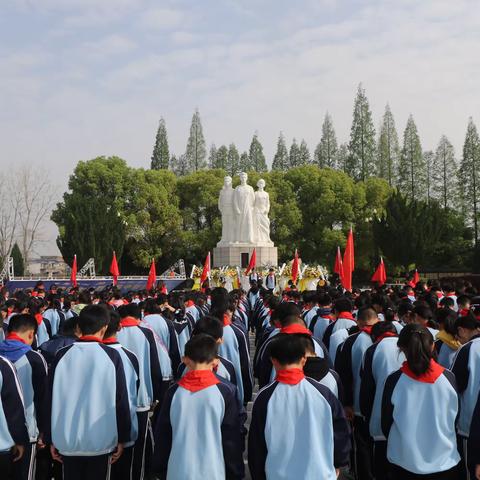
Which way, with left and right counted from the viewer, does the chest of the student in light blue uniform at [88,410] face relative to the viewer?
facing away from the viewer

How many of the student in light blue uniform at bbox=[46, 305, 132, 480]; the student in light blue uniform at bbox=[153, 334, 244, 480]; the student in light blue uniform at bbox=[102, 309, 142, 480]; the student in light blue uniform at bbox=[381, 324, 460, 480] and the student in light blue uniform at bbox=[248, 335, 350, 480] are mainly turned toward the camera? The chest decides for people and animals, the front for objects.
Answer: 0

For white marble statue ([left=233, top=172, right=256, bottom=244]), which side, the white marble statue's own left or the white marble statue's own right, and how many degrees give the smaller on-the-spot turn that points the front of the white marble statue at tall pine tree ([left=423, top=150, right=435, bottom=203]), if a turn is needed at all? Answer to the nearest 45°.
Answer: approximately 135° to the white marble statue's own left

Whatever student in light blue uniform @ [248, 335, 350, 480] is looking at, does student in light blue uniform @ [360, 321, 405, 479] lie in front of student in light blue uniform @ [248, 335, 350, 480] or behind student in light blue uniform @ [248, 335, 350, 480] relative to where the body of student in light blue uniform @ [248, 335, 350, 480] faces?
in front

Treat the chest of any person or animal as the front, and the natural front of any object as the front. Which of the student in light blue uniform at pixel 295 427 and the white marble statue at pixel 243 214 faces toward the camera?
the white marble statue

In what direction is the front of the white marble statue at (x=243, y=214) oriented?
toward the camera

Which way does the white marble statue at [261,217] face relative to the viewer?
toward the camera

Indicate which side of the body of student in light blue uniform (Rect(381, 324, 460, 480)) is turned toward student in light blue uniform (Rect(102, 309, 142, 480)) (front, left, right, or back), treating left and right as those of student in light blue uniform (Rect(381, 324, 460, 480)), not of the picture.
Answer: left

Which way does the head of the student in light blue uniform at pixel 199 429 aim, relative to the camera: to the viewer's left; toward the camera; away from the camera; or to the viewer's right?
away from the camera

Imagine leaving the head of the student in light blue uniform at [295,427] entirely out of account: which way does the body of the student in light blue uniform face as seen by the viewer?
away from the camera

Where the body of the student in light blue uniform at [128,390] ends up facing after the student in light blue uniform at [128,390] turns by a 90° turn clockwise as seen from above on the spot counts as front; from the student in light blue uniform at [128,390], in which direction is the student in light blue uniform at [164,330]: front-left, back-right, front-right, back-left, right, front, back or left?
left

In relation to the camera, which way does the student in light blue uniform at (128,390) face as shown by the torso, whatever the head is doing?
away from the camera

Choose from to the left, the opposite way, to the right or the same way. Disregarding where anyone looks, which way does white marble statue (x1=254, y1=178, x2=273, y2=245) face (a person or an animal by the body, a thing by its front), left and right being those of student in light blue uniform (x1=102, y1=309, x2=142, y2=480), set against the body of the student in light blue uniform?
the opposite way

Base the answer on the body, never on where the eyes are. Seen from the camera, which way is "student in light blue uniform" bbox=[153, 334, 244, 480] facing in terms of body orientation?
away from the camera

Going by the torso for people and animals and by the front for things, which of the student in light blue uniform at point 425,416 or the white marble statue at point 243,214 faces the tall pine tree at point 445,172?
the student in light blue uniform

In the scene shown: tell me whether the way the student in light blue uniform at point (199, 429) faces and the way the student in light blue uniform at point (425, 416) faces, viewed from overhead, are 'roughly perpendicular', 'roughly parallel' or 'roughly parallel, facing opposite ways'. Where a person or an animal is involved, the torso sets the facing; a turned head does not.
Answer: roughly parallel

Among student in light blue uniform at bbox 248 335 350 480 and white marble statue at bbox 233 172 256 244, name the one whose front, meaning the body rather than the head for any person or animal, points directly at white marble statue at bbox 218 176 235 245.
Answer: the student in light blue uniform

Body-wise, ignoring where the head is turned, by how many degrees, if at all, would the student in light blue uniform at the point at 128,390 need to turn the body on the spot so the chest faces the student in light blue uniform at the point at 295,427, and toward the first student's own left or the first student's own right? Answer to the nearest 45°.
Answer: approximately 135° to the first student's own right

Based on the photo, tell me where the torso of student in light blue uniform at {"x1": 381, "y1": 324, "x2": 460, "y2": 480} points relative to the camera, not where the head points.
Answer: away from the camera

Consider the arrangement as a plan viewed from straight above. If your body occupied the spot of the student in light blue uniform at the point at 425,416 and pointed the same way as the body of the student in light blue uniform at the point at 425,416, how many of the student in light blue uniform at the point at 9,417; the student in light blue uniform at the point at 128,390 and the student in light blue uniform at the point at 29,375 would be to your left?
3

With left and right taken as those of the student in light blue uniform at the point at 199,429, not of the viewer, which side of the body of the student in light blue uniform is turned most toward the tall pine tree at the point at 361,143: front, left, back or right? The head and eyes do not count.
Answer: front
